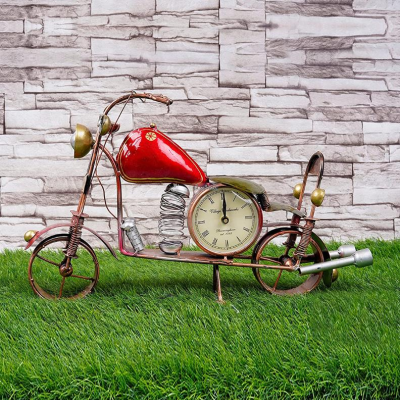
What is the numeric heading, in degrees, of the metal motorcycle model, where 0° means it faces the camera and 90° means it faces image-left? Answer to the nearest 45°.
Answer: approximately 90°
